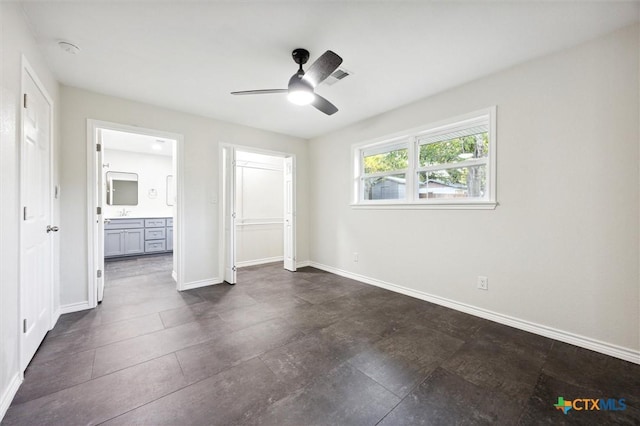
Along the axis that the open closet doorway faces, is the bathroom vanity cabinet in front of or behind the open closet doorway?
behind

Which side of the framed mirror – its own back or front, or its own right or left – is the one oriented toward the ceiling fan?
front

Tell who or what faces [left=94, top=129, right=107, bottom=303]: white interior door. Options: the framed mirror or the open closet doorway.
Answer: the framed mirror

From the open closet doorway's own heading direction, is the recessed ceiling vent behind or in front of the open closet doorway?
in front

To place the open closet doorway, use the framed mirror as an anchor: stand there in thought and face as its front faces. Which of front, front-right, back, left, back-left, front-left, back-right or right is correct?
front-left

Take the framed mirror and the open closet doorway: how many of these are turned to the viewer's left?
0

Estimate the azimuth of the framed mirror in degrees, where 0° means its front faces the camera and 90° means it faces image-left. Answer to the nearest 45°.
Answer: approximately 0°

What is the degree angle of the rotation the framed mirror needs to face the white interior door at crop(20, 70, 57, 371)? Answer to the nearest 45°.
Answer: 0° — it already faces it

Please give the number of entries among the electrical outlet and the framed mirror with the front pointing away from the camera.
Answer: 0

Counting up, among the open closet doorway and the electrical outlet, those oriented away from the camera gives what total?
0

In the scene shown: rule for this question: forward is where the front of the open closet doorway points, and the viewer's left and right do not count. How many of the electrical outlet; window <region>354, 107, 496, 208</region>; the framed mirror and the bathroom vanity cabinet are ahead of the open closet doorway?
2

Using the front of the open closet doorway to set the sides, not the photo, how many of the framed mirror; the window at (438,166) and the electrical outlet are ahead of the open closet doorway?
2
